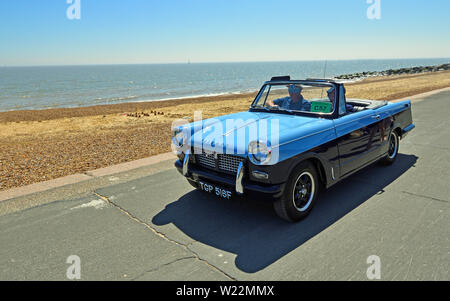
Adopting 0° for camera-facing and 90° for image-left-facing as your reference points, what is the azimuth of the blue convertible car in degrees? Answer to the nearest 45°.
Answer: approximately 45°

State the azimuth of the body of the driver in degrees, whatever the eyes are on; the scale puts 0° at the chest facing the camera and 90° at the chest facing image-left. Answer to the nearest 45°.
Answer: approximately 45°
